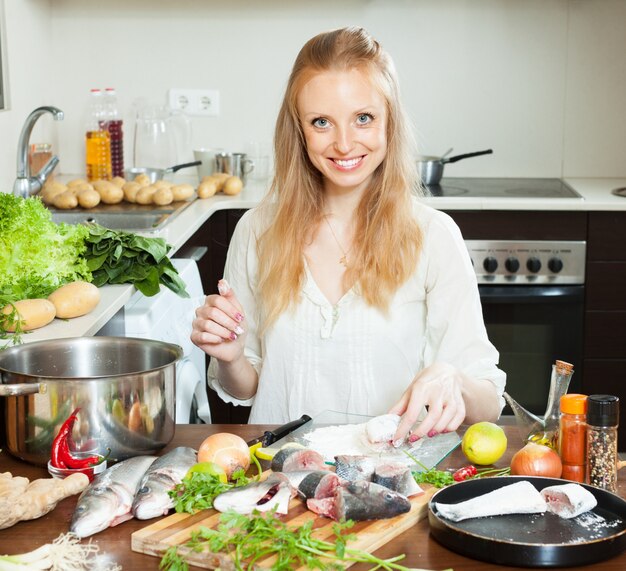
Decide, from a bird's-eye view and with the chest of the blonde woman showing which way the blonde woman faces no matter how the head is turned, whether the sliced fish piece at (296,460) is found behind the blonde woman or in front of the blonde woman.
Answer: in front

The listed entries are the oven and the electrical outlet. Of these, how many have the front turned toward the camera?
2

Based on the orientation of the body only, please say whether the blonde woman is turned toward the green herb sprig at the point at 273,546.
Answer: yes

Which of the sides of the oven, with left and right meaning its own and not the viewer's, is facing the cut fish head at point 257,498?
front

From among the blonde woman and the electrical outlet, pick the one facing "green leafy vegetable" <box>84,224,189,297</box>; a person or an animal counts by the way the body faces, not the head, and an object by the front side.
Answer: the electrical outlet

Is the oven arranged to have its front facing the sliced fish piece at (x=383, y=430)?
yes

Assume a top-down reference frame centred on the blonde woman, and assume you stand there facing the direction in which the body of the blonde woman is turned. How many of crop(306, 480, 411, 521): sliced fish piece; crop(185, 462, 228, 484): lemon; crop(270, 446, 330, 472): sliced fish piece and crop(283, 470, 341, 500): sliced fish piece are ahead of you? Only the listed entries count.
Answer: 4

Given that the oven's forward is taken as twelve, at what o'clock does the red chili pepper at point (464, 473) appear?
The red chili pepper is roughly at 12 o'clock from the oven.

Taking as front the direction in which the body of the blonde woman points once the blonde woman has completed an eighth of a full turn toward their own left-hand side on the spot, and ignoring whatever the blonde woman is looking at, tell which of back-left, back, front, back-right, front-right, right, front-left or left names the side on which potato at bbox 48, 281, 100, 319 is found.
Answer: back-right

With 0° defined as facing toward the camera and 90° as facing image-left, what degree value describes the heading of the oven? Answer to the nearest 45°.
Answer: approximately 0°
